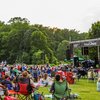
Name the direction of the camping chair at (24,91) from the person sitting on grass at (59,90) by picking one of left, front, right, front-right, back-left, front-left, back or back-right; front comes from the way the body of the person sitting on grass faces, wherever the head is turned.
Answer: front-left

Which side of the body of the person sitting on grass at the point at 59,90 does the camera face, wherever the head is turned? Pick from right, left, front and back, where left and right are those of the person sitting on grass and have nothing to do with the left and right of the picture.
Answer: back
